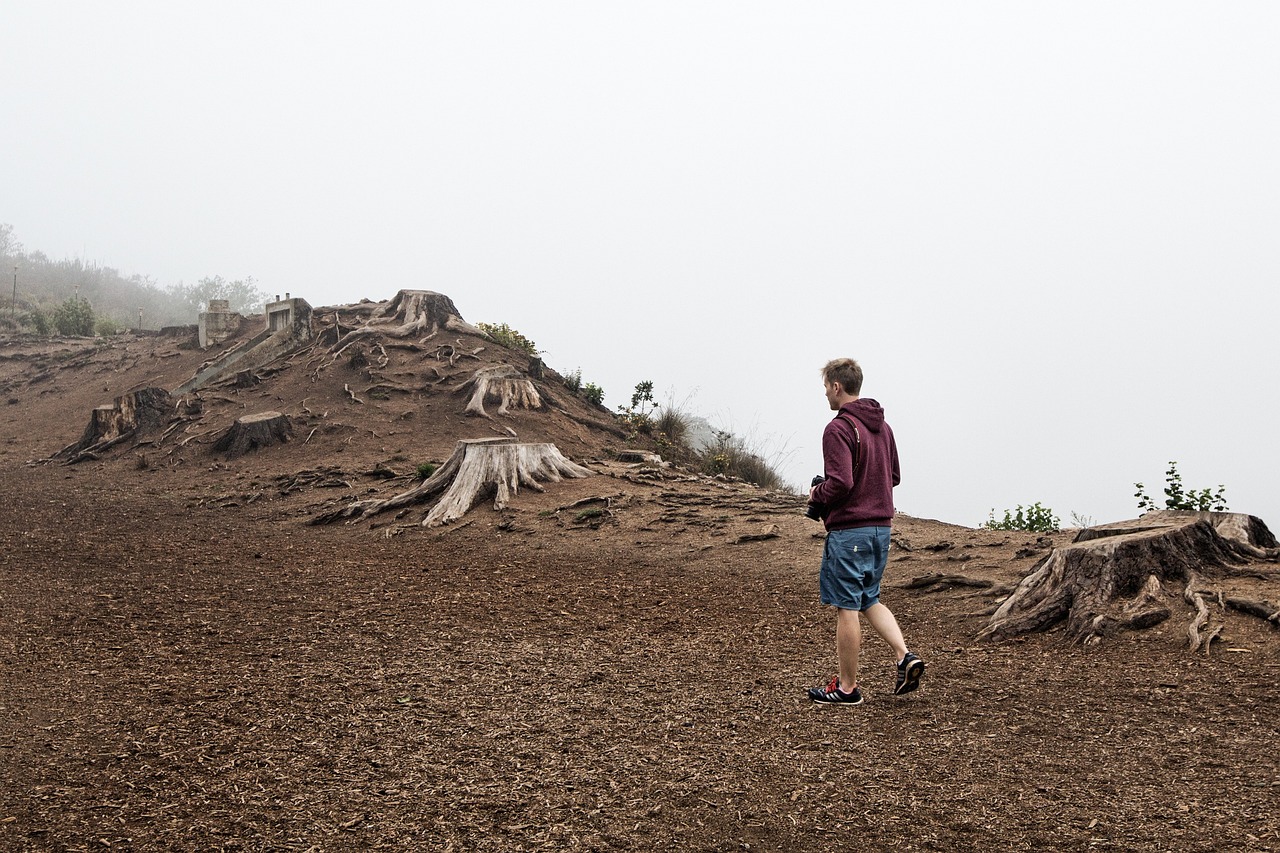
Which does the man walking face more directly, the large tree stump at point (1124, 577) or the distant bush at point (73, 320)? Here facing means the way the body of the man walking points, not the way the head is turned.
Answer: the distant bush

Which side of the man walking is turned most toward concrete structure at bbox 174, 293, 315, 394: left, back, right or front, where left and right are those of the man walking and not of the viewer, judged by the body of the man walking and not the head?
front

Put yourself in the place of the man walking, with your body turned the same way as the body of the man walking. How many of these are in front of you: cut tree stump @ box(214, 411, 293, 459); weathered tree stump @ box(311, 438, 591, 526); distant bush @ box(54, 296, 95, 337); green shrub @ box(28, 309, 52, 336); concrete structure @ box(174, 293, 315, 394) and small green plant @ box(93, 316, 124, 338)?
6

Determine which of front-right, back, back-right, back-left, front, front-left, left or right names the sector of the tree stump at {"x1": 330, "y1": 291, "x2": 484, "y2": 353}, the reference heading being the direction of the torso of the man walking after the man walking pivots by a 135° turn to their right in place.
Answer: back-left

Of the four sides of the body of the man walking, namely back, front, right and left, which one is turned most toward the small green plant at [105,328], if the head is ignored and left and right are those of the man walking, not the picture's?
front

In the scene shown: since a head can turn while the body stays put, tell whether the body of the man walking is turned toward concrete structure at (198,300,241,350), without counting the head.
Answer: yes

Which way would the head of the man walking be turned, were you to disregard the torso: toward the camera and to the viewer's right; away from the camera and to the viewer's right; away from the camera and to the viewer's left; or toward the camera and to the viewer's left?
away from the camera and to the viewer's left

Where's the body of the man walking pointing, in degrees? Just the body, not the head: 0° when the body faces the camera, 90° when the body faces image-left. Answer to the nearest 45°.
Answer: approximately 135°

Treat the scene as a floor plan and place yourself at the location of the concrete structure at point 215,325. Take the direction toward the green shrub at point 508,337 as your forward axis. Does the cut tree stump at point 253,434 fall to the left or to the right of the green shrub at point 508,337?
right

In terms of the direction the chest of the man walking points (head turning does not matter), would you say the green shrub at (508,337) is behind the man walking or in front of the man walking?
in front

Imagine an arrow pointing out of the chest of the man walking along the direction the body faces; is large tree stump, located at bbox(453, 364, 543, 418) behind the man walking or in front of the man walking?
in front

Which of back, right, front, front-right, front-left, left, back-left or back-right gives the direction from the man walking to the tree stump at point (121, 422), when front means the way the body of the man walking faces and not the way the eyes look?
front

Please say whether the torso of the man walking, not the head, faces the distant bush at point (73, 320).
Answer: yes
